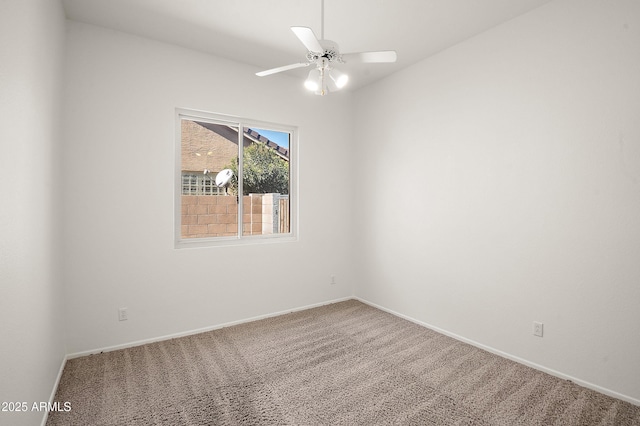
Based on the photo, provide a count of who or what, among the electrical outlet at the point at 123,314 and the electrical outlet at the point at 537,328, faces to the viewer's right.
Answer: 0

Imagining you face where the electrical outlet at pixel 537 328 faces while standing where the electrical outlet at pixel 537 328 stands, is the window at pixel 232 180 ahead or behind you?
ahead

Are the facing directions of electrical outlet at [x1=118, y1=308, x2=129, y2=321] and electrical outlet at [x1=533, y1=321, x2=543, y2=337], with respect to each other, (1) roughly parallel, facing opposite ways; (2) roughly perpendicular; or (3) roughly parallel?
roughly perpendicular

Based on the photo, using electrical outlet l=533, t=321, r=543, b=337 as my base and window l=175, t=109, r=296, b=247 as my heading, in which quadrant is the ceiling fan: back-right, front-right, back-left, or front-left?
front-left

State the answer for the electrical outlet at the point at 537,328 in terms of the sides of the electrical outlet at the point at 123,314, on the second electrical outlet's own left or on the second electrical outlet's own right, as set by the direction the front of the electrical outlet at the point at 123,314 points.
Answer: on the second electrical outlet's own left

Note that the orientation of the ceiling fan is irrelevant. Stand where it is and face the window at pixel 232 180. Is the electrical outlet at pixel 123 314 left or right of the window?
left

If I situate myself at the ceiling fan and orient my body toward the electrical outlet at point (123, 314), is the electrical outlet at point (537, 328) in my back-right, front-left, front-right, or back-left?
back-right

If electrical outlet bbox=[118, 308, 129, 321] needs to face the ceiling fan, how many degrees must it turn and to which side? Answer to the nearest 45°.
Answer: approximately 45° to its left

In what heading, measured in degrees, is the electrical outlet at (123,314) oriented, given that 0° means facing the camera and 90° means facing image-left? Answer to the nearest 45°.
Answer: approximately 0°
